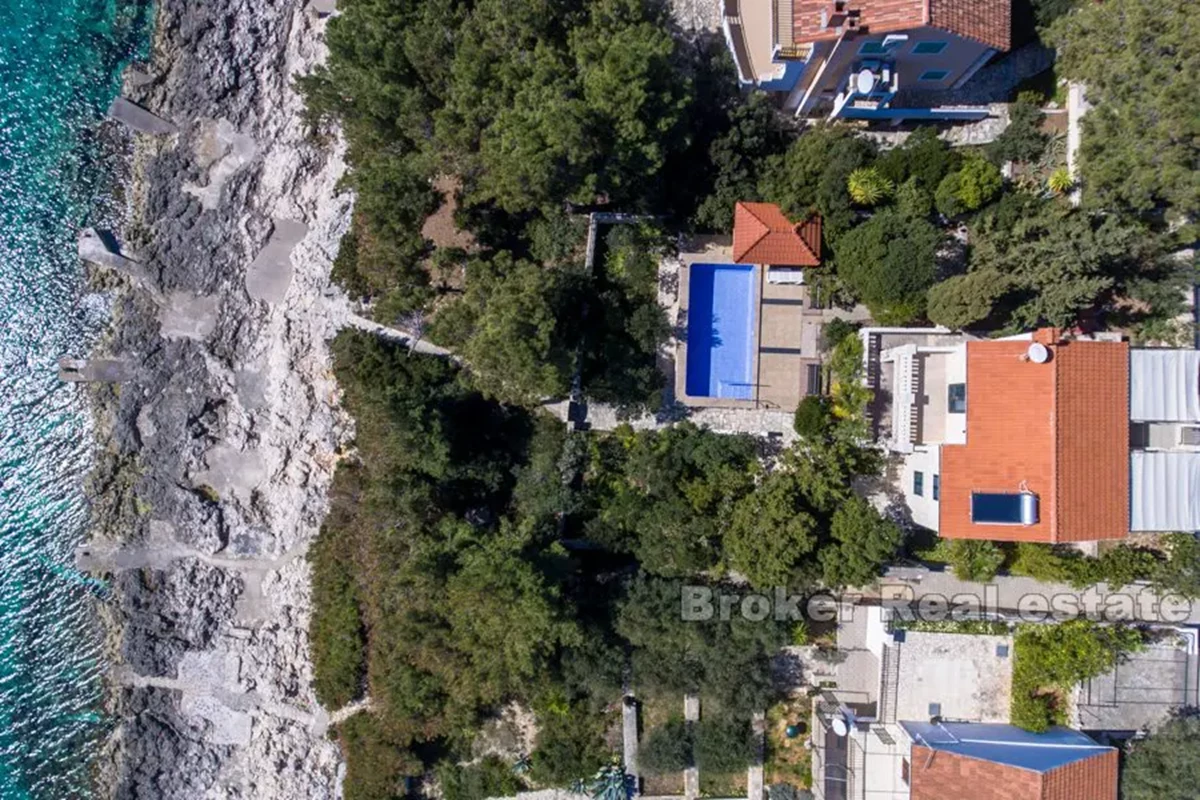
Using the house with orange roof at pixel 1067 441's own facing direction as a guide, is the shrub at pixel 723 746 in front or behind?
in front

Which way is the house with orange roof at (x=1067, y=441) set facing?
to the viewer's left

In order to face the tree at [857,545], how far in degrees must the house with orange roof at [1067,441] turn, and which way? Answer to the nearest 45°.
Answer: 0° — it already faces it

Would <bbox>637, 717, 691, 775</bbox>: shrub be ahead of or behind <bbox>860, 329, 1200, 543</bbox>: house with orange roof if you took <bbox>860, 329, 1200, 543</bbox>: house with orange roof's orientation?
ahead

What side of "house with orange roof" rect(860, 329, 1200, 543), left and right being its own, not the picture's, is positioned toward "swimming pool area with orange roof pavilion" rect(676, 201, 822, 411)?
front

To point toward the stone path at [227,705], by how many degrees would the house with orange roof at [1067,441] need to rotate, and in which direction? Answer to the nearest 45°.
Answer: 0° — it already faces it
